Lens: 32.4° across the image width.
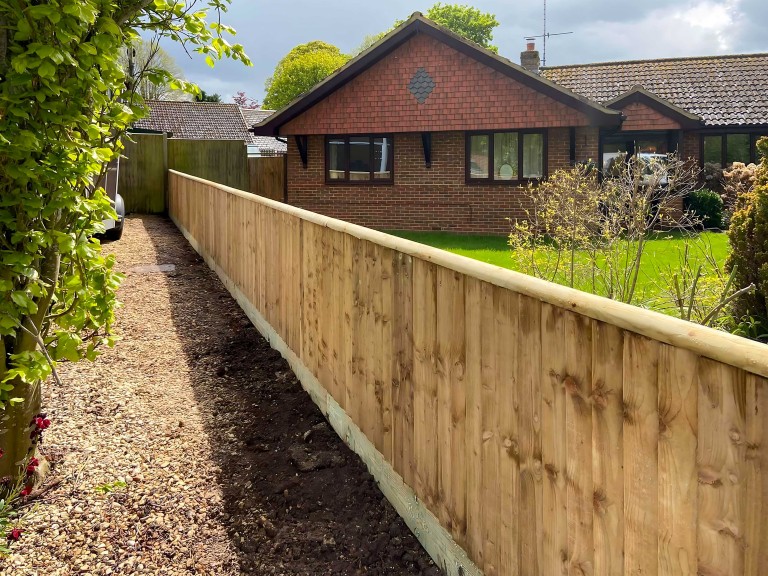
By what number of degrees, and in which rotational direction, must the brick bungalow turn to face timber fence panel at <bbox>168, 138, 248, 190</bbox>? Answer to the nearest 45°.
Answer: approximately 135° to its right

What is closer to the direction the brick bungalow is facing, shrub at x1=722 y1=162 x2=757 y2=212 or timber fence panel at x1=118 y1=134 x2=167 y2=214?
the shrub

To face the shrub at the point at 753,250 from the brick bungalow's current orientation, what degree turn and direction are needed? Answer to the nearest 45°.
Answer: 0° — it already faces it

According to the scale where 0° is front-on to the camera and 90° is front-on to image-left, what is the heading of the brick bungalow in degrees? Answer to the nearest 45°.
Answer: approximately 0°

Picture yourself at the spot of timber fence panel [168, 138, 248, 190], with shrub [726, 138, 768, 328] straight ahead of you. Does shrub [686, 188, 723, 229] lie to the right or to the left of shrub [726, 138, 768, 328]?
left

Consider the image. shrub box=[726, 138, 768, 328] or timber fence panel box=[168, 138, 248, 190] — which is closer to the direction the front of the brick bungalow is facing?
the shrub

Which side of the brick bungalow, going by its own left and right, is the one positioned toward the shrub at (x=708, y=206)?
left

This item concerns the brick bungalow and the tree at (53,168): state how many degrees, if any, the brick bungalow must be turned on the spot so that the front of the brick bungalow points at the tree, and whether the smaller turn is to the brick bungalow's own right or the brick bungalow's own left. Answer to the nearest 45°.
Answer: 0° — it already faces it

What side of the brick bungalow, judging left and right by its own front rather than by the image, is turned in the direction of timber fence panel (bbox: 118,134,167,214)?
right
